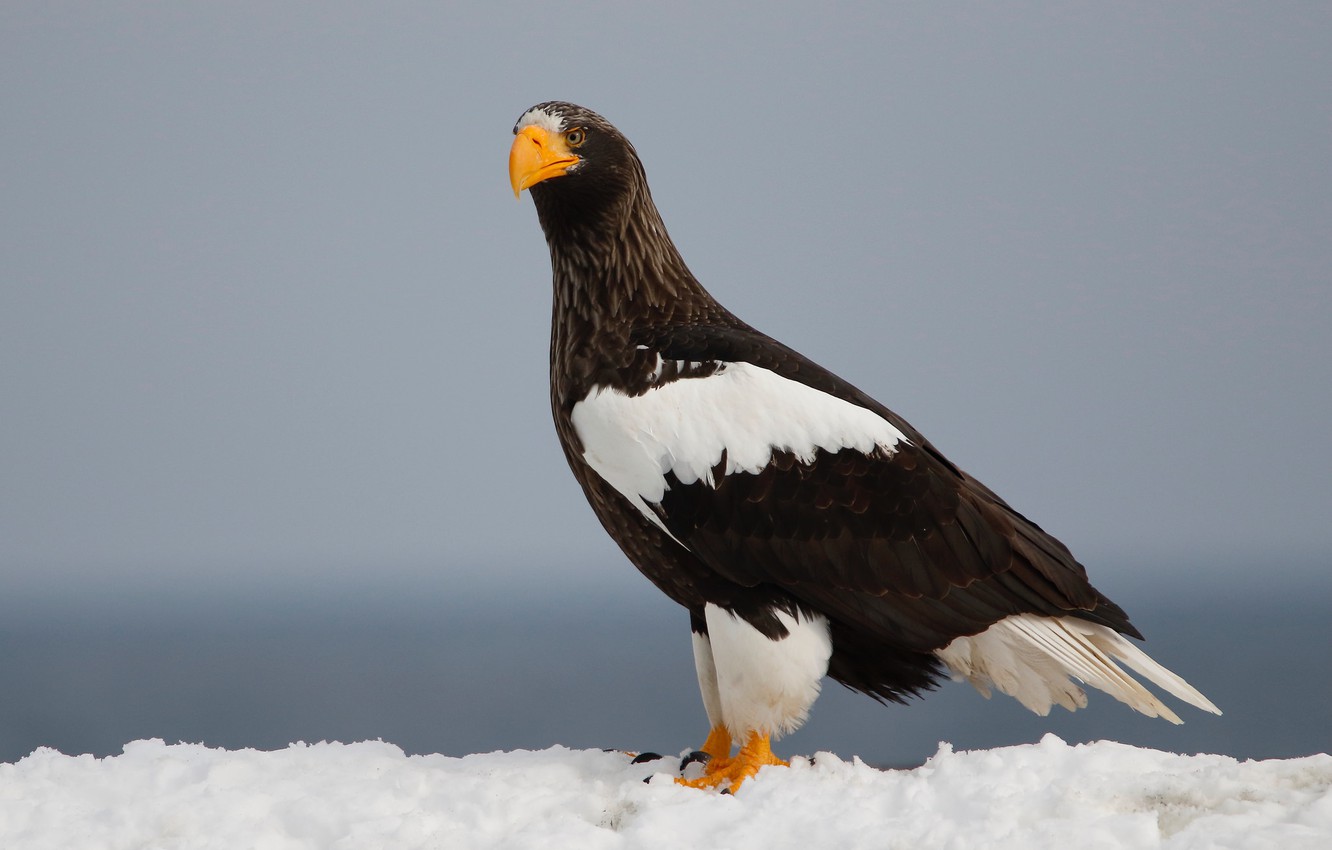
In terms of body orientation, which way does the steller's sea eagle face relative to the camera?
to the viewer's left
